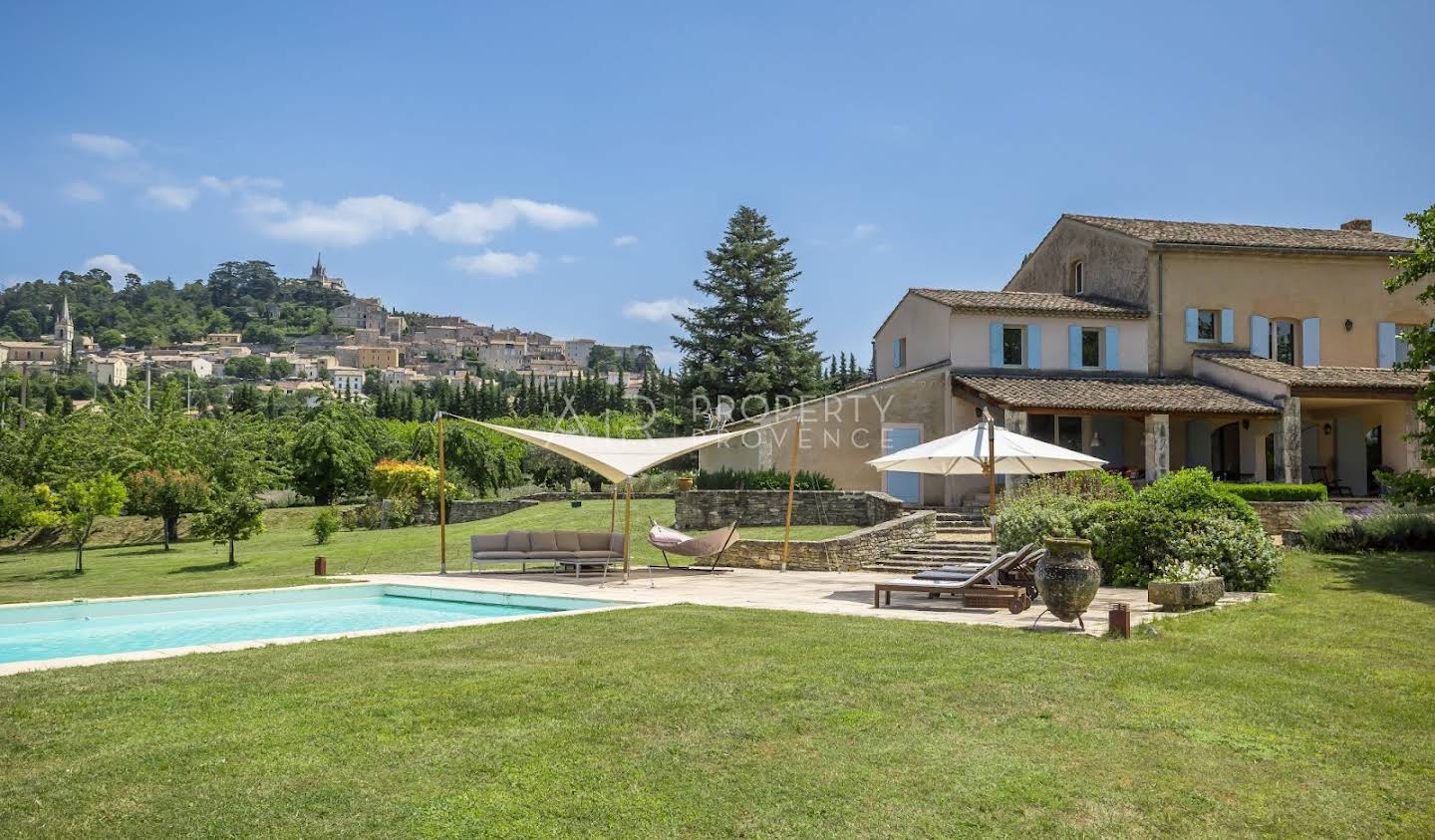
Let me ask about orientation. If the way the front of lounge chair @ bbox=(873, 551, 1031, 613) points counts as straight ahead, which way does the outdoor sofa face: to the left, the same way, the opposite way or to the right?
to the left

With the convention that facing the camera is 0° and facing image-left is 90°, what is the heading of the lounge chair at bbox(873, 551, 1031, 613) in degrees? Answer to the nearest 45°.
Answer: approximately 90°

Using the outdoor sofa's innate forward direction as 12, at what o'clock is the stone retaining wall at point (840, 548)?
The stone retaining wall is roughly at 9 o'clock from the outdoor sofa.

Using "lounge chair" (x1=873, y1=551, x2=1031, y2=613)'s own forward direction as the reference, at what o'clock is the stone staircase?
The stone staircase is roughly at 3 o'clock from the lounge chair.

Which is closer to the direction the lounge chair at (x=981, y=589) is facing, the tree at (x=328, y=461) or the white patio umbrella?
the tree

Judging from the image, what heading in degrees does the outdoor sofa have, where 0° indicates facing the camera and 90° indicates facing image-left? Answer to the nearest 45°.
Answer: approximately 0°

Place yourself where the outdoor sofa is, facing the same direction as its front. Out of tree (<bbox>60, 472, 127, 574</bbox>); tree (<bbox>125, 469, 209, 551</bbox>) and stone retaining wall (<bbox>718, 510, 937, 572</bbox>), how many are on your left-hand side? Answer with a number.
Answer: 1

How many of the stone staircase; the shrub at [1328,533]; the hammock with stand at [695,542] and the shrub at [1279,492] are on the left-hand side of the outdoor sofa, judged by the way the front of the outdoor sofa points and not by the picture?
4

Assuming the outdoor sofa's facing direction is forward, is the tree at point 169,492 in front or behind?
behind

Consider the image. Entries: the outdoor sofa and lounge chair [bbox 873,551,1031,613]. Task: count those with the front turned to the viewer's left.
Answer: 1

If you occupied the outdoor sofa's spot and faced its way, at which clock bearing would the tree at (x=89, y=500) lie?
The tree is roughly at 4 o'clock from the outdoor sofa.

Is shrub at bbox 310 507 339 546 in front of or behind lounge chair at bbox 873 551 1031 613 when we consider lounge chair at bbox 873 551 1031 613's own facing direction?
in front

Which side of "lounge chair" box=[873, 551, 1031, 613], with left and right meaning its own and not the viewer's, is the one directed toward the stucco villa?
right

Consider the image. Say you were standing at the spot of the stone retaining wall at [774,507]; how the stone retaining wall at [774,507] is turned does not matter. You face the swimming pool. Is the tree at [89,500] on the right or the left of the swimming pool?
right

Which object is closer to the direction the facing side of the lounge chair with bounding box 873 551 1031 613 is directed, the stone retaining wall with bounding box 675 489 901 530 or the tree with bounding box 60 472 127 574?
the tree

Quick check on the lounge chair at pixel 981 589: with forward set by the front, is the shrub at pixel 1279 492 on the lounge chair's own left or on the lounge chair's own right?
on the lounge chair's own right
